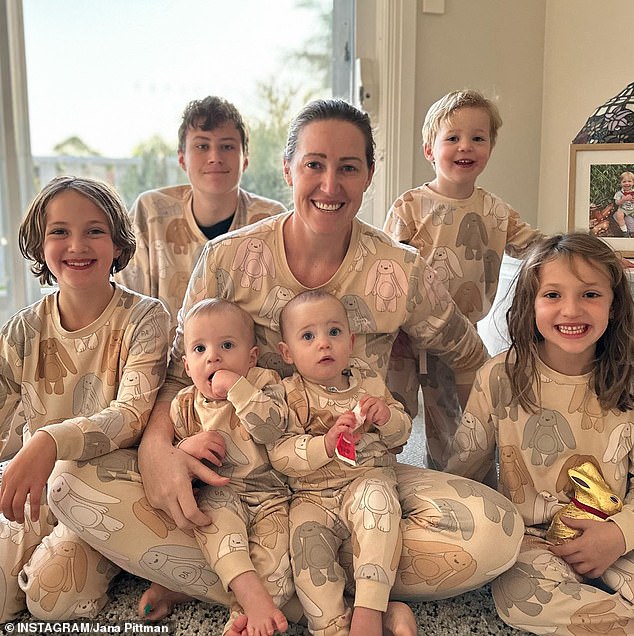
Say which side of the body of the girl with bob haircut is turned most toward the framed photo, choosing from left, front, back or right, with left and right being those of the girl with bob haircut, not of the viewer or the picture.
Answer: left

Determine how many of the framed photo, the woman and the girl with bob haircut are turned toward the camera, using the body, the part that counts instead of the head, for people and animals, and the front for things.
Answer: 3

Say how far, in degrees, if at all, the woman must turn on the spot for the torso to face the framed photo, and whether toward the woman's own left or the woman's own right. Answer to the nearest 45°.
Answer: approximately 135° to the woman's own left

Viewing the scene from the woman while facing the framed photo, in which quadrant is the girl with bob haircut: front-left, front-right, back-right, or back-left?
back-left

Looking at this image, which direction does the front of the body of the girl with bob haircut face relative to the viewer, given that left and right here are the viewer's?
facing the viewer

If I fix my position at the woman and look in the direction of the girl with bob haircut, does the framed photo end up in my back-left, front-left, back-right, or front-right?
back-right

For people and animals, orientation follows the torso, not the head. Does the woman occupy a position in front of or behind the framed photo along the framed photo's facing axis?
in front

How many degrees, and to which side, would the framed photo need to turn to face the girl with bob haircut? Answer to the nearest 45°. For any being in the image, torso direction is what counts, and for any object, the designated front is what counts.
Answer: approximately 45° to its right

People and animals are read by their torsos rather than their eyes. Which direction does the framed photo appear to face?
toward the camera

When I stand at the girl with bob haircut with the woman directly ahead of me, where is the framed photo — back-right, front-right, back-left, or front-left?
front-left

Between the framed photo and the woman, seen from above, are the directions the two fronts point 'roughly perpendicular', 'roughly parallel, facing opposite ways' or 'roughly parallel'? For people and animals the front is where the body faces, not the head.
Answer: roughly parallel

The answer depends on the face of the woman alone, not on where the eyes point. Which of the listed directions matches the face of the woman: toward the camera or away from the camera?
toward the camera
